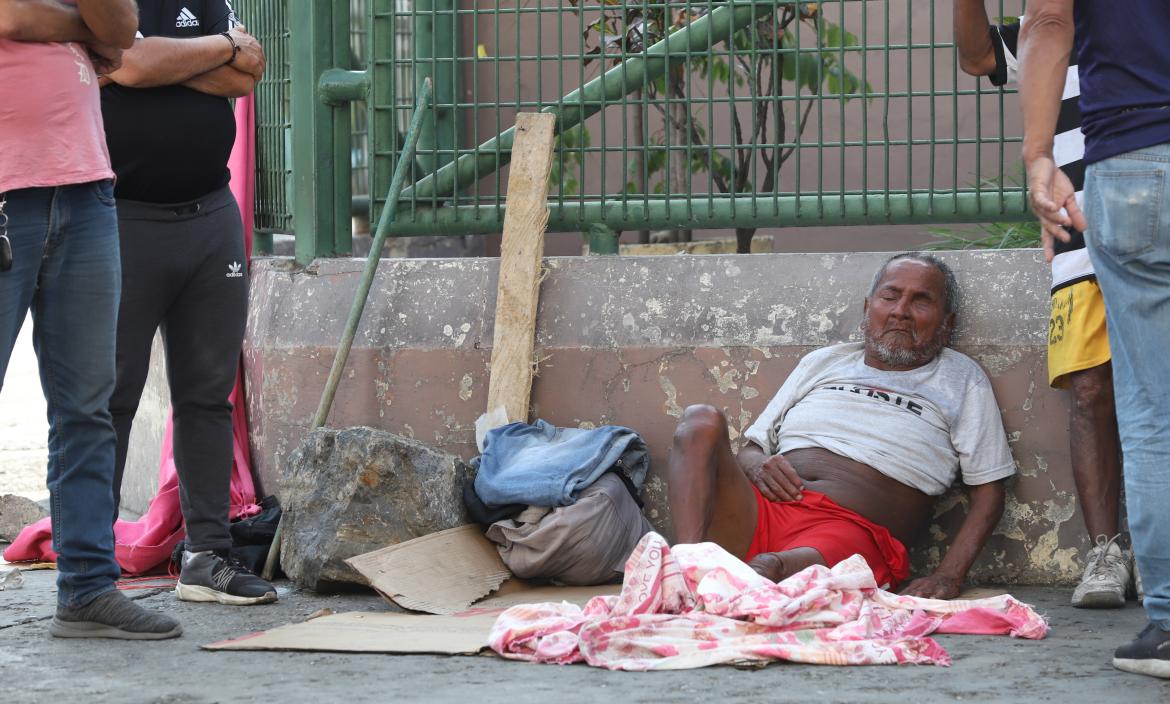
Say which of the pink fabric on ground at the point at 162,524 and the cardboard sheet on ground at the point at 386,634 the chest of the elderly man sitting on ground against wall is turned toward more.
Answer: the cardboard sheet on ground

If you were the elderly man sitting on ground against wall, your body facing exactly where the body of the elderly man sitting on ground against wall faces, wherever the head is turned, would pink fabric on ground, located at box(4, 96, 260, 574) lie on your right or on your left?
on your right

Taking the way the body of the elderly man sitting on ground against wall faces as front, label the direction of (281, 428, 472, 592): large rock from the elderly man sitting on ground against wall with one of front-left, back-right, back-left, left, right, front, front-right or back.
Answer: front-right

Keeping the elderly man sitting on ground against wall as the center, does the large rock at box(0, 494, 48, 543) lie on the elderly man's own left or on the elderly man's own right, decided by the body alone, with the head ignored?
on the elderly man's own right

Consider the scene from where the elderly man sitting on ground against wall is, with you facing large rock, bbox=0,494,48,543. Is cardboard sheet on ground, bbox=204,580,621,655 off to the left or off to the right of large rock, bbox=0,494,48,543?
left

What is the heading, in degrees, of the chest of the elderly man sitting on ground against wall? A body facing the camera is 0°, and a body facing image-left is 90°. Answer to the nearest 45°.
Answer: approximately 45°

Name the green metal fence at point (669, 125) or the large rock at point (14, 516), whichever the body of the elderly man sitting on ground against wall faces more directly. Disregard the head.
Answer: the large rock
